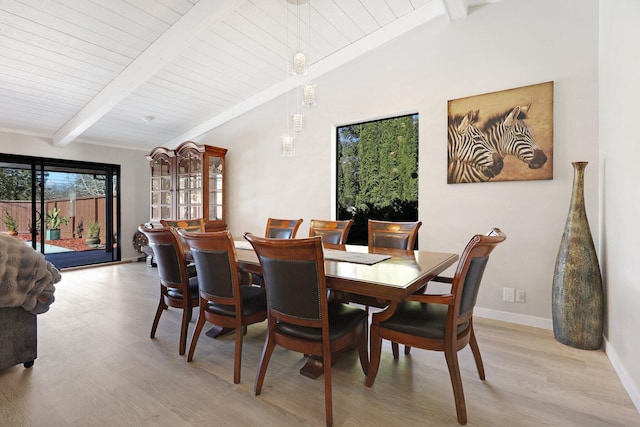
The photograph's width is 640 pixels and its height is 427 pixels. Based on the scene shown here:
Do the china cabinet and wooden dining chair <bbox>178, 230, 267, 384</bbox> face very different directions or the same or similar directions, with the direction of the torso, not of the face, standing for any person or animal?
very different directions

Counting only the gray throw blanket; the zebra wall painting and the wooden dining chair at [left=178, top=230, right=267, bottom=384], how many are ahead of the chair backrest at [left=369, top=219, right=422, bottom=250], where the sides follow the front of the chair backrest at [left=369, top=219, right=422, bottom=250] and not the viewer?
2

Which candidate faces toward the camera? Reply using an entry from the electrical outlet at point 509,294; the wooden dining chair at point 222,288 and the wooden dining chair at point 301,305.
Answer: the electrical outlet

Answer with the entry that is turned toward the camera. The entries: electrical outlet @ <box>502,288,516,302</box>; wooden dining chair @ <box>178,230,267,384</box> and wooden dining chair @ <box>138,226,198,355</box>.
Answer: the electrical outlet

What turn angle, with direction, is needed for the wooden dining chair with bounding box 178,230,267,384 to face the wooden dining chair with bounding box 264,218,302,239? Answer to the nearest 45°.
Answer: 0° — it already faces it

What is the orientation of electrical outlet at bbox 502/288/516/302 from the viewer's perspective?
toward the camera

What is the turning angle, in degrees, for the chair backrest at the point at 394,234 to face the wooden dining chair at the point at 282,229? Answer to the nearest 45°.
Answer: approximately 45° to its right

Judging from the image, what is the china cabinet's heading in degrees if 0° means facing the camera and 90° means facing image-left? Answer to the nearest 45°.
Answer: approximately 45°

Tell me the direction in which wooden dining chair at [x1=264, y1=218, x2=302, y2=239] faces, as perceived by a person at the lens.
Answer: facing the viewer and to the left of the viewer

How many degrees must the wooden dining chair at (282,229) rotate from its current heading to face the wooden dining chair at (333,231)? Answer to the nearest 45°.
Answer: approximately 90° to its left

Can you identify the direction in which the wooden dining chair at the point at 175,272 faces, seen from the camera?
facing away from the viewer and to the right of the viewer

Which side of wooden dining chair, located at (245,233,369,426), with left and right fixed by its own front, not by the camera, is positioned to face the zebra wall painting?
front

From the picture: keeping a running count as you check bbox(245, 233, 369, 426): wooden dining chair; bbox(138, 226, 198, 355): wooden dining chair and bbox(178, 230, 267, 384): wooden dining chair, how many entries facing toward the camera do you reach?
0

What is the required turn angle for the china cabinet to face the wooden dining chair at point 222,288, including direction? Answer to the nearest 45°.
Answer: approximately 45° to its left

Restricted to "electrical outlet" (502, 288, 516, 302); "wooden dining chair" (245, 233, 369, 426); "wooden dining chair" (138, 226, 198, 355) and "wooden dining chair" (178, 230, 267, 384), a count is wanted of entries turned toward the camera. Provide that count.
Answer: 1

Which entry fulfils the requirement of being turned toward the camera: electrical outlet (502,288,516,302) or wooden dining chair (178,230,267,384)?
the electrical outlet

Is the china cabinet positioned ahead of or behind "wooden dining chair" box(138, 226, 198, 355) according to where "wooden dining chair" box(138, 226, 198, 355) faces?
ahead
